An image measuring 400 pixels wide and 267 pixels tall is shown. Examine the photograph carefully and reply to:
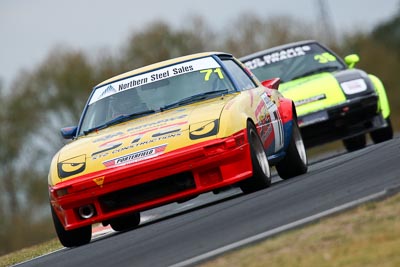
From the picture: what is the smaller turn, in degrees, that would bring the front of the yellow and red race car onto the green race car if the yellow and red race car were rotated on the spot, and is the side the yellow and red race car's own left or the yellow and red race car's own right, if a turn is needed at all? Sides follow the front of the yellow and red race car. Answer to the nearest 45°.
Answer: approximately 135° to the yellow and red race car's own left

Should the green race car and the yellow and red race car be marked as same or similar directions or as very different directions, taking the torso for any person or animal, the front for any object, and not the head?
same or similar directions

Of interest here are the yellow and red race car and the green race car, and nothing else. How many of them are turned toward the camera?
2

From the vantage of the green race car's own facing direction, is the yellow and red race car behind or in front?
in front

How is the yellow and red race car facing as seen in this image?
toward the camera

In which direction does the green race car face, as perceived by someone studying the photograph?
facing the viewer
